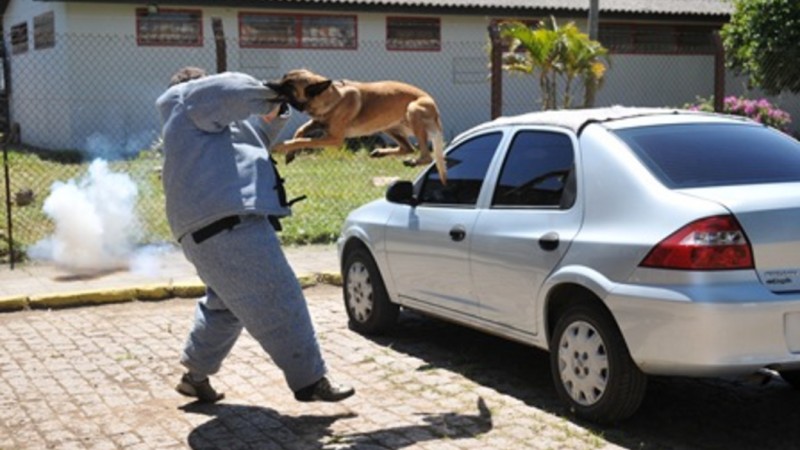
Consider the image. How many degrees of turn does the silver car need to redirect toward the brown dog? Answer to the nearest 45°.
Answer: approximately 45° to its left

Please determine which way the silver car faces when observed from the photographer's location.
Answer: facing away from the viewer and to the left of the viewer

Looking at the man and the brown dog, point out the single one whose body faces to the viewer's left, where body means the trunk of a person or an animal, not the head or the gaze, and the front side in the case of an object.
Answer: the brown dog

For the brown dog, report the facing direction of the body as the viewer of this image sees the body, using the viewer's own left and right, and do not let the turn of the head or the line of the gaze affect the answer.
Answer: facing to the left of the viewer

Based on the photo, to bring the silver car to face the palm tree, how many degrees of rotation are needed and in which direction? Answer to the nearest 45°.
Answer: approximately 45° to its right

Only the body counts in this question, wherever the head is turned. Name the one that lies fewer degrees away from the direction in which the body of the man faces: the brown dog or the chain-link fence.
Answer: the brown dog

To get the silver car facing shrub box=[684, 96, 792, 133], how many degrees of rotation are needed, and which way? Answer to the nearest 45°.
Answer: approximately 45° to its right

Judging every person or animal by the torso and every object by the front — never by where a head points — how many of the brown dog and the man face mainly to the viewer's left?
1

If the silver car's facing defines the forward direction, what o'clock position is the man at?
The man is roughly at 10 o'clock from the silver car.
